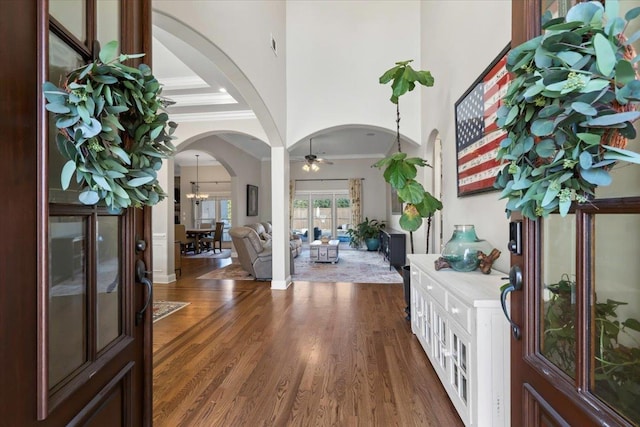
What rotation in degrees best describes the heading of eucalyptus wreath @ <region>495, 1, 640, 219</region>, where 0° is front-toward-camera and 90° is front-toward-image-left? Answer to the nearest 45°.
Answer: approximately 45°

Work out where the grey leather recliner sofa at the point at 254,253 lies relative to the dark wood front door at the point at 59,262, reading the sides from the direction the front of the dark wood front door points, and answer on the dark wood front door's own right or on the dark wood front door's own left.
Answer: on the dark wood front door's own left

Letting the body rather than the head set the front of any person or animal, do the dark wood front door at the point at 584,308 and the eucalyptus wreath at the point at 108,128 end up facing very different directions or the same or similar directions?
very different directions

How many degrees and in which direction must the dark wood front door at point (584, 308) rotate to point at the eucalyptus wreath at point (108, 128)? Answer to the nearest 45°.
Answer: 0° — it already faces it

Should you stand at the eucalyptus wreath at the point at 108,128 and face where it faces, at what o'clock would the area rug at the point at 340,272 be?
The area rug is roughly at 9 o'clock from the eucalyptus wreath.

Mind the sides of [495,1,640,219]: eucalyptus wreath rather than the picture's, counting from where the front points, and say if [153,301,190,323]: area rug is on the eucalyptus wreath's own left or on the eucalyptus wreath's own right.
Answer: on the eucalyptus wreath's own right

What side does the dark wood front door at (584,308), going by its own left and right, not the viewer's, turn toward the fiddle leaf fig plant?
right

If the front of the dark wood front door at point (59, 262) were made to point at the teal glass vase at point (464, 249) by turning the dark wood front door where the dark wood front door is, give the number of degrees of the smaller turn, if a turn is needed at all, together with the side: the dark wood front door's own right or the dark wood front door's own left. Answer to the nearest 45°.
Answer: approximately 45° to the dark wood front door's own left

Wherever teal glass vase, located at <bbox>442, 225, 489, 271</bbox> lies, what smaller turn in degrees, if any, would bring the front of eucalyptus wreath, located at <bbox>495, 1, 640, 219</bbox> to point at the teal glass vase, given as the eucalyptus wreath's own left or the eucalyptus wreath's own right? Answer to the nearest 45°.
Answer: approximately 135° to the eucalyptus wreath's own right

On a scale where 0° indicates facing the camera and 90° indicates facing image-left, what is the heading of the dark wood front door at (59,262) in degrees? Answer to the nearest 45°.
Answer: approximately 315°

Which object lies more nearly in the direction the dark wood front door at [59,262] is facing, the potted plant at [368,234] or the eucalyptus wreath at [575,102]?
the eucalyptus wreath
